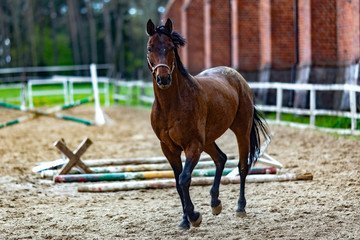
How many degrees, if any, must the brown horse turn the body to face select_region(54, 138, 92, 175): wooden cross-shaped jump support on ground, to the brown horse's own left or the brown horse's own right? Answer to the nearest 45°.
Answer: approximately 90° to the brown horse's own right

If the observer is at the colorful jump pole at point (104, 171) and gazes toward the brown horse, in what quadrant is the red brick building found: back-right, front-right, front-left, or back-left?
back-left

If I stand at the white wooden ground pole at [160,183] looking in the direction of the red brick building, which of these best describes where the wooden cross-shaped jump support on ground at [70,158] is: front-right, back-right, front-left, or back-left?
front-left

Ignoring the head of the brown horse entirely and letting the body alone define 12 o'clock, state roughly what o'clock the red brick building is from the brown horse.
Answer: The red brick building is roughly at 5 o'clock from the brown horse.

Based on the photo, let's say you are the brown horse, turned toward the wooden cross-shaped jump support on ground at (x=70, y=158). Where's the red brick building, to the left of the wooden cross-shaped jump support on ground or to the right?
right

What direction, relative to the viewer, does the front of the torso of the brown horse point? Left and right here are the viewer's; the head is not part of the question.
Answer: facing the viewer and to the left of the viewer

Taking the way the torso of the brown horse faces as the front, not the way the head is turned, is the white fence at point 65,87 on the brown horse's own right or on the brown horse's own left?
on the brown horse's own right
